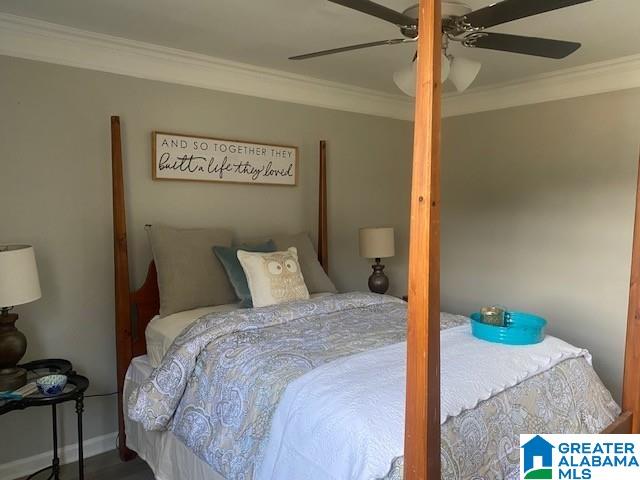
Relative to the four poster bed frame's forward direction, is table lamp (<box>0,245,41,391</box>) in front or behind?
behind

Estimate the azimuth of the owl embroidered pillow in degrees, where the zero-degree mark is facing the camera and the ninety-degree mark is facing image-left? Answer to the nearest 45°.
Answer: approximately 315°

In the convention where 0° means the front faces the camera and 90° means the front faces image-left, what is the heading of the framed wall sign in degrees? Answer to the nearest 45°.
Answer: approximately 315°

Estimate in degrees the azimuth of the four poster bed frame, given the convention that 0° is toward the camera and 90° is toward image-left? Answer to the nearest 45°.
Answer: approximately 315°

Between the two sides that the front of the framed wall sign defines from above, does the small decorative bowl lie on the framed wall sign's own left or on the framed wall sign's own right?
on the framed wall sign's own right

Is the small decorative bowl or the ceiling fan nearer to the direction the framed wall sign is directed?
the ceiling fan

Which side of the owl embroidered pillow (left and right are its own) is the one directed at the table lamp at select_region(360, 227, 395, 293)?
left

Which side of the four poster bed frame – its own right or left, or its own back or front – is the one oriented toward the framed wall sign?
back
